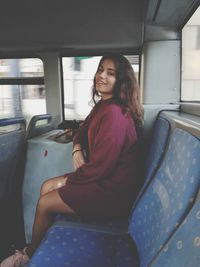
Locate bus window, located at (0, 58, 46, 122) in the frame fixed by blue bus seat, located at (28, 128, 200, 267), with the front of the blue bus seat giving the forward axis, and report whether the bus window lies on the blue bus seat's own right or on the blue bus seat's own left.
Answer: on the blue bus seat's own right

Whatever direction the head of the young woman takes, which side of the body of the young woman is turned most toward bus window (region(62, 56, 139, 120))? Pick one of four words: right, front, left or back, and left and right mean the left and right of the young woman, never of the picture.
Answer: right

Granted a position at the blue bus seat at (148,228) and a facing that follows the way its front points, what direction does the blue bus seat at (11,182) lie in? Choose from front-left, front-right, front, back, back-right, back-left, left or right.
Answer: front-right

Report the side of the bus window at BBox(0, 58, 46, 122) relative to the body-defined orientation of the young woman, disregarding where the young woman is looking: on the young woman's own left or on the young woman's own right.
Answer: on the young woman's own right

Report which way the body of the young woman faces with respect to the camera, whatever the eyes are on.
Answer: to the viewer's left

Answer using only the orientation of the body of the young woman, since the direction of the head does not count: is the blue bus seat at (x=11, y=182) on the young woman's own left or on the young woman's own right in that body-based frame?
on the young woman's own right

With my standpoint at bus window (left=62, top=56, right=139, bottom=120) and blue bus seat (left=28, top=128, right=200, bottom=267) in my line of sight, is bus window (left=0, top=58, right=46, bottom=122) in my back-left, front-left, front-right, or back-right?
back-right

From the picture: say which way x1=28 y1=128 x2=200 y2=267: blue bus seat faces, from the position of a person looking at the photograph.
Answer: facing to the left of the viewer
